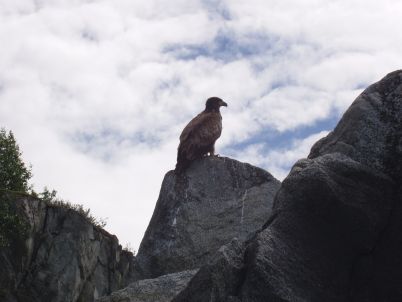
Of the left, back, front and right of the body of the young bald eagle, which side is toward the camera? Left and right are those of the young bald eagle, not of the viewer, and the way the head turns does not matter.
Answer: right

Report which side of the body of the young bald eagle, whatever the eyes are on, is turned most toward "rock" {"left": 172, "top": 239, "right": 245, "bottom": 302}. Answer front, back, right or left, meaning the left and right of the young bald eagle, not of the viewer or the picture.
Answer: right

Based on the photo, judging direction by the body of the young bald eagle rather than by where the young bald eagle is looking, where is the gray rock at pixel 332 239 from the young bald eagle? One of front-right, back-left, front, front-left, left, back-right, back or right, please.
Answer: right

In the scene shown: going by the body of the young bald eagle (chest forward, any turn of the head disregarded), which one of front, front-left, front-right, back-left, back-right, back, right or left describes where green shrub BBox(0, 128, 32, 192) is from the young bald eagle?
back-left

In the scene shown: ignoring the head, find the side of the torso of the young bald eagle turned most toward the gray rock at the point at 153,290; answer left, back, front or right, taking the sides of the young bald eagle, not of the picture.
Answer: right

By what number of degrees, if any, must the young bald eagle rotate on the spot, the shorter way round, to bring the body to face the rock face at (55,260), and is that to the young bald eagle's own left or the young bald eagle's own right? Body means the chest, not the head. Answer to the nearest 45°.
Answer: approximately 135° to the young bald eagle's own left

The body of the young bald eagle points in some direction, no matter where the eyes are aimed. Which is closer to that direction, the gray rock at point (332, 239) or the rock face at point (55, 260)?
the gray rock
